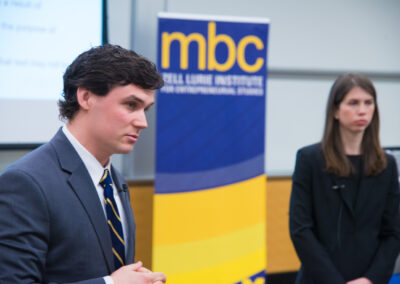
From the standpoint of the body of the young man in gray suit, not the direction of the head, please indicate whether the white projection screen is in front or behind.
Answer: behind

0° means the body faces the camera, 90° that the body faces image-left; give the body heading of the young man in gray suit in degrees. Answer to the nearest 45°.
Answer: approximately 315°

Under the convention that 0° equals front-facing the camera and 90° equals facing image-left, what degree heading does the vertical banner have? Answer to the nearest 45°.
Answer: approximately 0°

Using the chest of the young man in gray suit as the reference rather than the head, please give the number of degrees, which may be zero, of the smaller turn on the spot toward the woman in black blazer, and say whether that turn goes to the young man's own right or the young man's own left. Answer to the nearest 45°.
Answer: approximately 90° to the young man's own left
